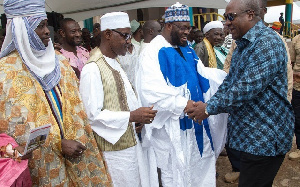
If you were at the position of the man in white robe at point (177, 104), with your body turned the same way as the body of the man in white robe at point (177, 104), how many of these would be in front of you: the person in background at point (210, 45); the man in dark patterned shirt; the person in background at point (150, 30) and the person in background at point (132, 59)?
1

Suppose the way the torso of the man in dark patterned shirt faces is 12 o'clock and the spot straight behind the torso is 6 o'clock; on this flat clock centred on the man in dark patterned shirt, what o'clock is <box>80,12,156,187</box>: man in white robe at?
The man in white robe is roughly at 12 o'clock from the man in dark patterned shirt.

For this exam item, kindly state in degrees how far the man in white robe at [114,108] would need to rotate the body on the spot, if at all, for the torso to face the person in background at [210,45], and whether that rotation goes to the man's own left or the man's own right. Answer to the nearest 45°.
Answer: approximately 90° to the man's own left

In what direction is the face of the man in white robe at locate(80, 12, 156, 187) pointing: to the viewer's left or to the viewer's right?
to the viewer's right

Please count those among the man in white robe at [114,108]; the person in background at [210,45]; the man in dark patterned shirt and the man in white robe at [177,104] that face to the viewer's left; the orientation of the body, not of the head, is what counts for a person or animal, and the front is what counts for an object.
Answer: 1

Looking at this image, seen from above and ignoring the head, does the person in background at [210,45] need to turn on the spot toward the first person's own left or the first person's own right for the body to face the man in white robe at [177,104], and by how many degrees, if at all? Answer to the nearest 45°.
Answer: approximately 45° to the first person's own right

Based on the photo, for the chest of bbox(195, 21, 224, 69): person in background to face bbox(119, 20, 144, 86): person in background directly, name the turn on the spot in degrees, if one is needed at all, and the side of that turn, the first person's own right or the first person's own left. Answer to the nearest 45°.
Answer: approximately 135° to the first person's own right

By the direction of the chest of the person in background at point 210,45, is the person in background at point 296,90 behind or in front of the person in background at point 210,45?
in front

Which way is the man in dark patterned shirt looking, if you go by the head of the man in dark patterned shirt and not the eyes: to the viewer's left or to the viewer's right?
to the viewer's left

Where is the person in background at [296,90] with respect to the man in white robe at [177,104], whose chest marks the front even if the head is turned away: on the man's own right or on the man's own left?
on the man's own left

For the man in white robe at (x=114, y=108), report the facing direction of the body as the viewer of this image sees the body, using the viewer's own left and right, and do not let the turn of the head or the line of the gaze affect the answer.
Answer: facing the viewer and to the right of the viewer

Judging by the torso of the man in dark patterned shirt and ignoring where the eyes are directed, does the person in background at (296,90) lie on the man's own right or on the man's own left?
on the man's own right

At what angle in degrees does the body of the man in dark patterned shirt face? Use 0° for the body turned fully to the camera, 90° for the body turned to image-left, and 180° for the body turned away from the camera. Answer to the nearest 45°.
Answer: approximately 90°
